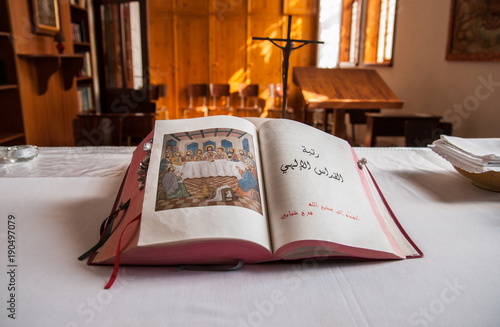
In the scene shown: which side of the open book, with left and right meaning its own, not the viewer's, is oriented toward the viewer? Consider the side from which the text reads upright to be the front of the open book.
front

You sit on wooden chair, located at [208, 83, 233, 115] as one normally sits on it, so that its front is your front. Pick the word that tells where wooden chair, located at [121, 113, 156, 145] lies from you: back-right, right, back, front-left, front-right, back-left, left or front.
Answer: front

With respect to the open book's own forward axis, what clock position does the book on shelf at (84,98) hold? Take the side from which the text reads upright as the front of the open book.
The book on shelf is roughly at 5 o'clock from the open book.

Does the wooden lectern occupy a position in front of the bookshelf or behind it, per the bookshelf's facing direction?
in front

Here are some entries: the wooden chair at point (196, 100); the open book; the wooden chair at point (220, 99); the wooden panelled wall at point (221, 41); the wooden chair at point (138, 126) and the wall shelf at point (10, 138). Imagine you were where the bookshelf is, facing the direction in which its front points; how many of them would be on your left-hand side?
3

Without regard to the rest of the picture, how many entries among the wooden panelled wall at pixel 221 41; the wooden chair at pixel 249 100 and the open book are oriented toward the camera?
3

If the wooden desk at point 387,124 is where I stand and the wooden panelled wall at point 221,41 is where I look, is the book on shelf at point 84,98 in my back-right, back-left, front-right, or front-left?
front-left

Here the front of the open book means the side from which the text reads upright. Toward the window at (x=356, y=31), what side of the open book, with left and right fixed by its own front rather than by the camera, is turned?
back
